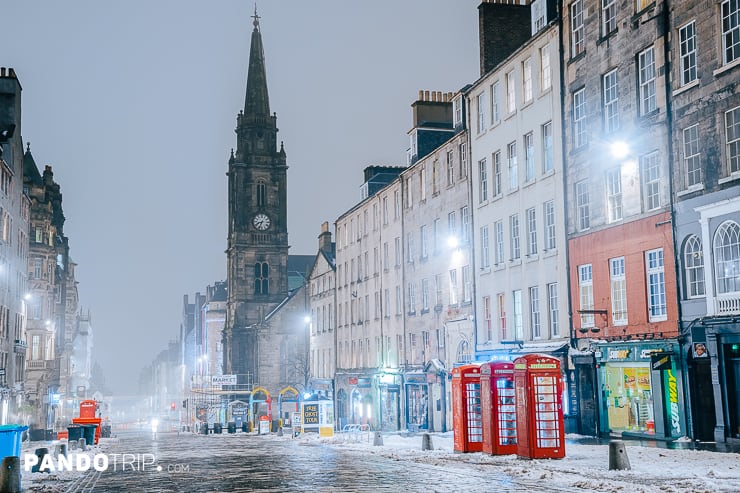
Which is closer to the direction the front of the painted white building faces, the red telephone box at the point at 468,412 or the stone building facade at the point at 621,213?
the red telephone box

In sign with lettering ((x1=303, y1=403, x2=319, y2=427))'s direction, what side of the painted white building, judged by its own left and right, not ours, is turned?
right

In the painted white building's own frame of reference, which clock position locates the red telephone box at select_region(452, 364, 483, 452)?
The red telephone box is roughly at 11 o'clock from the painted white building.

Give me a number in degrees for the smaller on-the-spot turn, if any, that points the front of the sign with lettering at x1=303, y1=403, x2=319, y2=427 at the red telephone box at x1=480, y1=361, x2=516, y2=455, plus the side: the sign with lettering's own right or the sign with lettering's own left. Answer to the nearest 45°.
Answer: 0° — it already faces it
